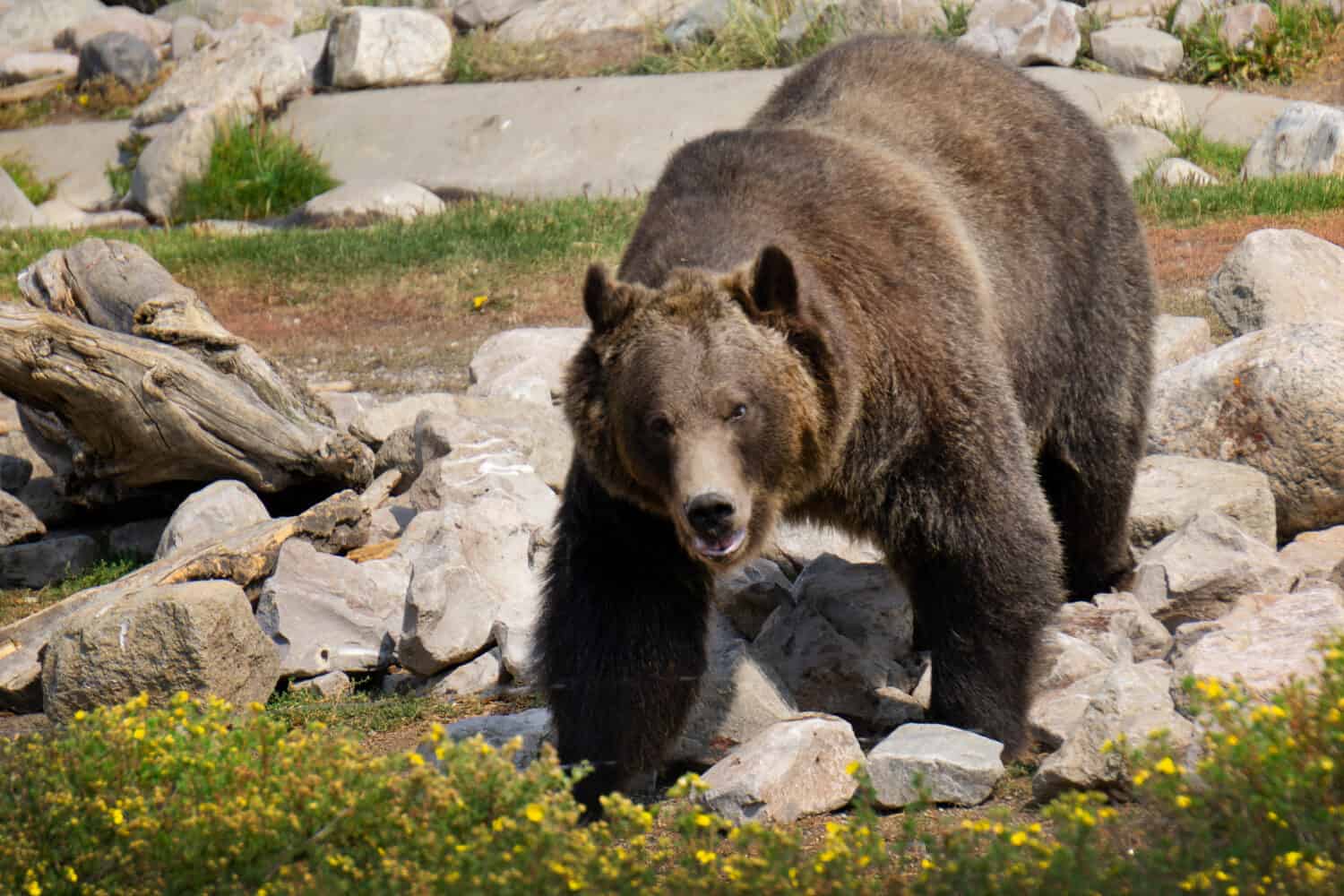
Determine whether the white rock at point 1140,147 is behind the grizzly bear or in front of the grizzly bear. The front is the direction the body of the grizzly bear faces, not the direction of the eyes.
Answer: behind

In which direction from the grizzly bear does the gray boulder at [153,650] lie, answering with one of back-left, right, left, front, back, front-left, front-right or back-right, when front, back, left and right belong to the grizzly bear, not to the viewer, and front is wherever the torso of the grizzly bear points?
front-right

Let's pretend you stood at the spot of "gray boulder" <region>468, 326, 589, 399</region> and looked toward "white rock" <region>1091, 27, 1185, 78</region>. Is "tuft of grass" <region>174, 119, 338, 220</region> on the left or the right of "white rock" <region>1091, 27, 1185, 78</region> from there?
left

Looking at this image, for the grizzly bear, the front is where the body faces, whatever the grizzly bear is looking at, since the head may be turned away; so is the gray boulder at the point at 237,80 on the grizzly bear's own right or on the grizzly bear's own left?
on the grizzly bear's own right

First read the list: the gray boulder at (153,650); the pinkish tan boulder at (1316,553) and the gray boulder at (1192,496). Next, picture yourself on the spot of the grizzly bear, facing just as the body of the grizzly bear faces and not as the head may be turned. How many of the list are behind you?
2

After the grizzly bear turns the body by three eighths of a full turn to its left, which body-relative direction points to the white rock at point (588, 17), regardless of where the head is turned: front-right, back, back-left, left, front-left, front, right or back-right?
left

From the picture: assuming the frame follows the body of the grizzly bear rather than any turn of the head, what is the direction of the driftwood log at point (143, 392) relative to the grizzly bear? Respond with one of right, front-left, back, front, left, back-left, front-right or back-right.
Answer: right

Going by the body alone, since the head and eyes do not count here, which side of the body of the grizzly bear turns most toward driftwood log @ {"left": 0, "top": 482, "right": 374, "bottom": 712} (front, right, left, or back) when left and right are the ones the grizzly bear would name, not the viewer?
right

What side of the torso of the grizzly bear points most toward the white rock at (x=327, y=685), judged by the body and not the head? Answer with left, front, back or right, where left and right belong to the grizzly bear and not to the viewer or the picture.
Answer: right

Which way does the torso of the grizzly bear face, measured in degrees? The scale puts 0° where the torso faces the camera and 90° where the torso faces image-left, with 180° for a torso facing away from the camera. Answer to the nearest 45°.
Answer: approximately 45°

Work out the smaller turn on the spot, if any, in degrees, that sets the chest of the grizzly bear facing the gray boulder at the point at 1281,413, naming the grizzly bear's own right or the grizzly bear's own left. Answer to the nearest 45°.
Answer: approximately 180°

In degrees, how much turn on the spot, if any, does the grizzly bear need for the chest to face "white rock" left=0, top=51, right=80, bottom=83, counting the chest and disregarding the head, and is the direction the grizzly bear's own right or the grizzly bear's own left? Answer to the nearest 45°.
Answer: approximately 90° to the grizzly bear's own right
